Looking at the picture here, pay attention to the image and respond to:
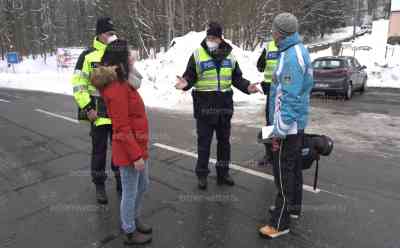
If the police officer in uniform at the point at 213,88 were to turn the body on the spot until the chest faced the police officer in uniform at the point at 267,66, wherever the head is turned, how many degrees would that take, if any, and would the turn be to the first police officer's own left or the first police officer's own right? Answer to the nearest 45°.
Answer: approximately 135° to the first police officer's own left

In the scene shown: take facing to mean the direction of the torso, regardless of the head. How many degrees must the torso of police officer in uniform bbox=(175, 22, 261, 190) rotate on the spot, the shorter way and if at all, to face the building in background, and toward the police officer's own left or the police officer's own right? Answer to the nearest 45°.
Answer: approximately 135° to the police officer's own left

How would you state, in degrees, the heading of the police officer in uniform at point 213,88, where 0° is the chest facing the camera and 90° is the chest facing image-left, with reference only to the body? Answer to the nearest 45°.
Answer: approximately 0°

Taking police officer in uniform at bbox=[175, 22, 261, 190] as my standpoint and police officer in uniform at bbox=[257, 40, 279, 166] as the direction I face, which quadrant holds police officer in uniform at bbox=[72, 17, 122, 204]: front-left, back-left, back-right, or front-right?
back-left
